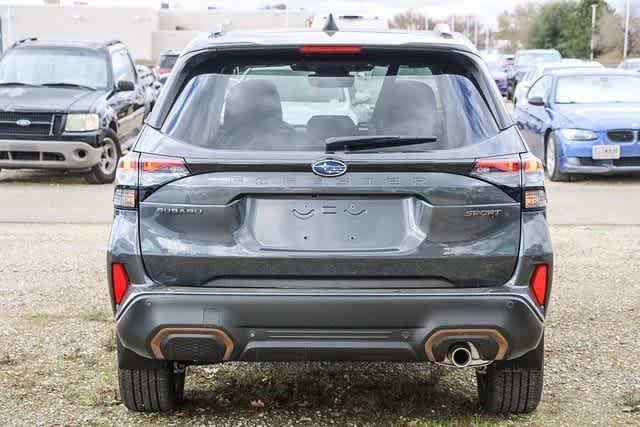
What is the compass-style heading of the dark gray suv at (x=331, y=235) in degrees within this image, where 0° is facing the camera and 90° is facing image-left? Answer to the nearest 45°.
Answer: approximately 180°

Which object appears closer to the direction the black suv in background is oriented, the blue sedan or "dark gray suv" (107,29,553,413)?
the dark gray suv

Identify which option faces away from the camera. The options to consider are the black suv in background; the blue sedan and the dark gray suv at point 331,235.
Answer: the dark gray suv

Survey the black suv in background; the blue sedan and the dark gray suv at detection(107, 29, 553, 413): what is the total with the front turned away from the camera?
1

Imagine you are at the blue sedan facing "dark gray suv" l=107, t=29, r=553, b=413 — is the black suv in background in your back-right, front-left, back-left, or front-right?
front-right

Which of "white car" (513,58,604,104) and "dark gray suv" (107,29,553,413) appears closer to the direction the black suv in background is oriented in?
the dark gray suv

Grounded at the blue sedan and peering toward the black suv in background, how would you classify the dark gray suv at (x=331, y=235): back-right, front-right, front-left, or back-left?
front-left

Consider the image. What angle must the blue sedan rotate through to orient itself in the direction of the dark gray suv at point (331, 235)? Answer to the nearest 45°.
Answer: approximately 45° to its right

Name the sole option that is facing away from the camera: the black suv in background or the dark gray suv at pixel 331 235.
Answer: the dark gray suv

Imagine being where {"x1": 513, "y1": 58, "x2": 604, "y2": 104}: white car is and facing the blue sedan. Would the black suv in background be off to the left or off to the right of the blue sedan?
right

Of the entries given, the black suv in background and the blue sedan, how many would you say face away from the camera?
0

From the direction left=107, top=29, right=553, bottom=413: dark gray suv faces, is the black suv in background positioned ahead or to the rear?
ahead

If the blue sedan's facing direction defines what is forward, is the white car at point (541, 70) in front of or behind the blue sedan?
behind

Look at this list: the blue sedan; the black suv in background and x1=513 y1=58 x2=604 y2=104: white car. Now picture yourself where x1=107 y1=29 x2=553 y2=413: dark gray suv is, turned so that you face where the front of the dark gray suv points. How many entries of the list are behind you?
0
